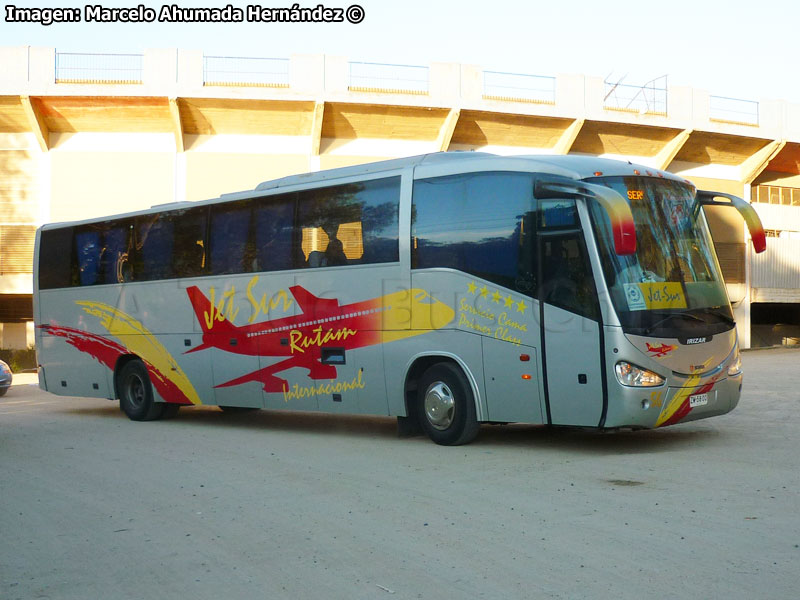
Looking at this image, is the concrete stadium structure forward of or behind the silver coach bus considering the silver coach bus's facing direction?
behind

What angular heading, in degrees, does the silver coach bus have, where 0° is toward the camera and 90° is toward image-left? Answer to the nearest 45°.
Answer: approximately 315°
